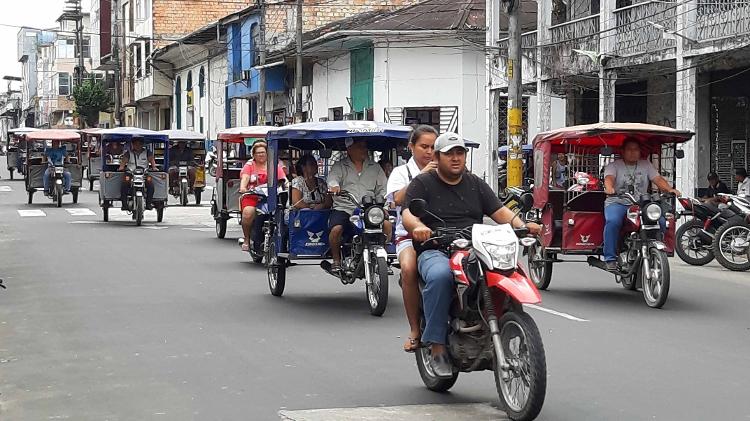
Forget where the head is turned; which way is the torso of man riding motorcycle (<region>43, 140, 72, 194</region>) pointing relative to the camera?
toward the camera

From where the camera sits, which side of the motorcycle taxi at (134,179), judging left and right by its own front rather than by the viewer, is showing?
front

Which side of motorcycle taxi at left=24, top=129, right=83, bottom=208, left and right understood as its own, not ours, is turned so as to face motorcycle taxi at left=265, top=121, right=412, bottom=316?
front

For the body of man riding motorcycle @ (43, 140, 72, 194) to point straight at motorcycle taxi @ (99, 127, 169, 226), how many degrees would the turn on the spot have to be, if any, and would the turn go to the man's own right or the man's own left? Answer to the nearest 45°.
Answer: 0° — they already face it

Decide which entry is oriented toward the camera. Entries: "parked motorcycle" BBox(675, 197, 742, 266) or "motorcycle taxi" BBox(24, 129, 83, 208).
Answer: the motorcycle taxi

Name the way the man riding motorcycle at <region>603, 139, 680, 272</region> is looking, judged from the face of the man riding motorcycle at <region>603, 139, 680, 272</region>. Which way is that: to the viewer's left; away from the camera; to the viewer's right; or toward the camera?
toward the camera

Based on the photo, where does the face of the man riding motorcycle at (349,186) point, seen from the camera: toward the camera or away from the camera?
toward the camera

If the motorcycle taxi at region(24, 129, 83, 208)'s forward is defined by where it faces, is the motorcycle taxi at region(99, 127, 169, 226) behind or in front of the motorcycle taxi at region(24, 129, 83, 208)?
in front

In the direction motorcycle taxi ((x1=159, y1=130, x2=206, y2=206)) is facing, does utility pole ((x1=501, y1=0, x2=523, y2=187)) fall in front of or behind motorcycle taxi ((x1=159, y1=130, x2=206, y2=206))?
in front

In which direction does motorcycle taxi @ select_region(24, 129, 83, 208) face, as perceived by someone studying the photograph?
facing the viewer

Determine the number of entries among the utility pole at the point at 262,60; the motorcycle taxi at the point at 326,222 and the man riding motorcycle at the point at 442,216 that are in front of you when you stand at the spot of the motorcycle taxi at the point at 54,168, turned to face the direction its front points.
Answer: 2

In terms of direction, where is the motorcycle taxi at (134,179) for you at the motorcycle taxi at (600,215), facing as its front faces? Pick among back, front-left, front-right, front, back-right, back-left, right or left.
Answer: back
